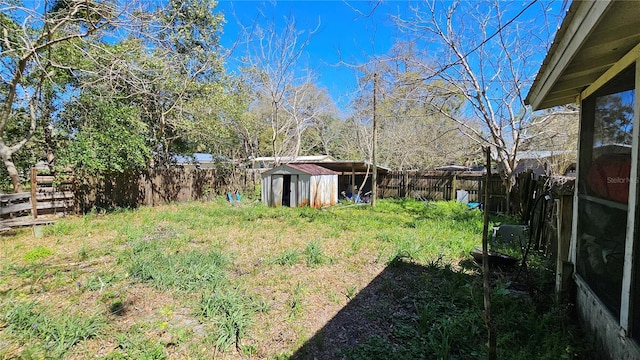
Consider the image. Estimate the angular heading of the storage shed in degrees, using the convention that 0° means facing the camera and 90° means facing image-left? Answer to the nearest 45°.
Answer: approximately 45°

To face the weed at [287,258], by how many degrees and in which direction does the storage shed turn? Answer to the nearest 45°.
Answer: approximately 45° to its left

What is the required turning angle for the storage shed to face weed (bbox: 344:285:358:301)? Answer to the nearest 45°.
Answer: approximately 45° to its left

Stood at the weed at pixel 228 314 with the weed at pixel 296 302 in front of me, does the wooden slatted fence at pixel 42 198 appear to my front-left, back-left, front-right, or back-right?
back-left

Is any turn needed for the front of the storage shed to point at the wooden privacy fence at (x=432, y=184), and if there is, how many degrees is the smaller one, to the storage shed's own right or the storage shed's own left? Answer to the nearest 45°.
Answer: approximately 135° to the storage shed's own left

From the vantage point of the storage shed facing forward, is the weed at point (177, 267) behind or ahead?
ahead

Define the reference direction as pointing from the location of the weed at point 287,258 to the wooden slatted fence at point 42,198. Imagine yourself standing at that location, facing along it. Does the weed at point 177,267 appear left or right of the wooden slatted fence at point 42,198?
left

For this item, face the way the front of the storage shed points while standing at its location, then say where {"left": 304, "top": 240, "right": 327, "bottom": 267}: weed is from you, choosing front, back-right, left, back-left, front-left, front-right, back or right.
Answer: front-left
